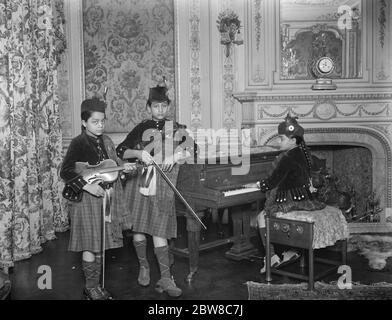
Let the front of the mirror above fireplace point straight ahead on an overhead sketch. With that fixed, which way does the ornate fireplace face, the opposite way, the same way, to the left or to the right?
the same way

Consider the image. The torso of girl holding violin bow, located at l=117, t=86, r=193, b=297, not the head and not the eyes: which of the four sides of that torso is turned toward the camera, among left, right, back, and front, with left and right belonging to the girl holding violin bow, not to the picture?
front

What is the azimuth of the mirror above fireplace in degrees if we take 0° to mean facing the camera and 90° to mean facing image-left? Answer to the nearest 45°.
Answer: approximately 0°

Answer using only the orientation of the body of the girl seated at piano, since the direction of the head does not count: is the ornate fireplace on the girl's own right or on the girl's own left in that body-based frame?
on the girl's own right

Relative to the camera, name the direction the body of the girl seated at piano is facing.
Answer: to the viewer's left

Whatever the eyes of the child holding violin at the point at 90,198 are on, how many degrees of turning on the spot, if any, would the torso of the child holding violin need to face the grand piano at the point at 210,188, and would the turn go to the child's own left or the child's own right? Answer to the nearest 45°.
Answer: approximately 90° to the child's own left

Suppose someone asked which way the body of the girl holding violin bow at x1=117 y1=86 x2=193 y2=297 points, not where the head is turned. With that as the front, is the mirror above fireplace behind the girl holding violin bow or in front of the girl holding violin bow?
behind

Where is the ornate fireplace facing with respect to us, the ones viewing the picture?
facing the viewer

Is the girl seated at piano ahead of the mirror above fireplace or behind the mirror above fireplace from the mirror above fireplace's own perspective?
ahead

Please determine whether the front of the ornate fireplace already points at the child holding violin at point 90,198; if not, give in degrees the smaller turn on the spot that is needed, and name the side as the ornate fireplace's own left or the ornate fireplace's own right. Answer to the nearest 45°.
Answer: approximately 45° to the ornate fireplace's own right

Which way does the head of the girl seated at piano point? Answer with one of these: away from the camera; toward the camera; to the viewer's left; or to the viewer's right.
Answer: to the viewer's left
